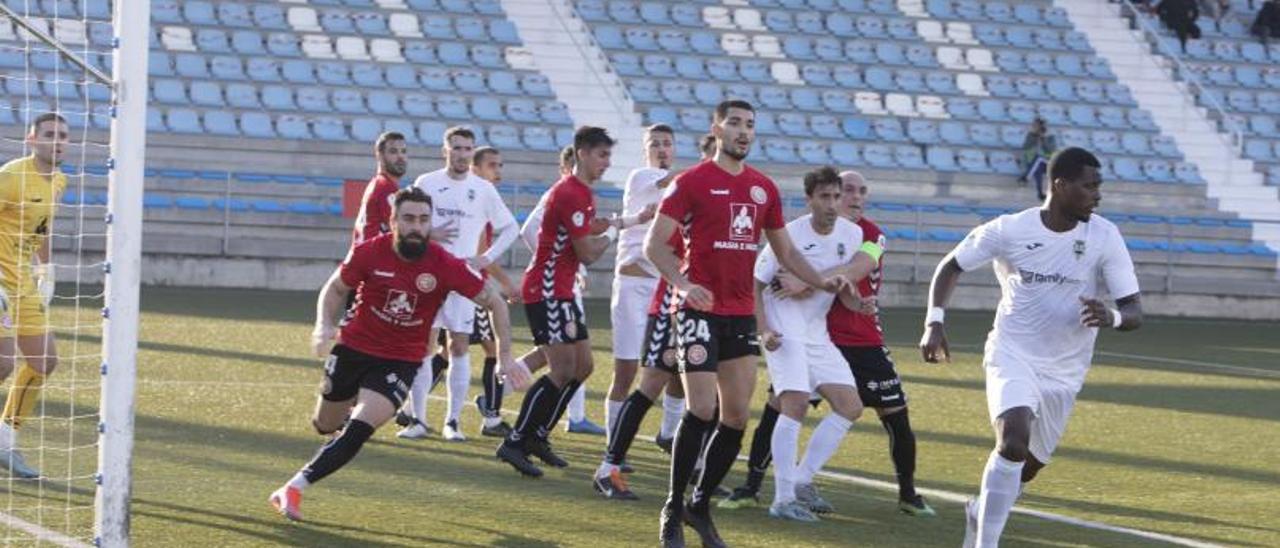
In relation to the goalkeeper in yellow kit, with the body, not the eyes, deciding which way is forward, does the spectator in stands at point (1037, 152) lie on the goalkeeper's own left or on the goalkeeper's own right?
on the goalkeeper's own left

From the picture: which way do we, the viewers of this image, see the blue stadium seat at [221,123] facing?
facing the viewer and to the right of the viewer

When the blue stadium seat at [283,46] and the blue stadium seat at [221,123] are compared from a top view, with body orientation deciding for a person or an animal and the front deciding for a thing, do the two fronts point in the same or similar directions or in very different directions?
same or similar directions

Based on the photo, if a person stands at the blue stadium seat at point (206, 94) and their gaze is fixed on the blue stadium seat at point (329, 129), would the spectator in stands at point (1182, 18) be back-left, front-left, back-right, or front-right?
front-left

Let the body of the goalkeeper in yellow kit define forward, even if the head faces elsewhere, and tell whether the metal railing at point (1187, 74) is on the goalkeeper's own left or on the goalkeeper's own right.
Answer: on the goalkeeper's own left

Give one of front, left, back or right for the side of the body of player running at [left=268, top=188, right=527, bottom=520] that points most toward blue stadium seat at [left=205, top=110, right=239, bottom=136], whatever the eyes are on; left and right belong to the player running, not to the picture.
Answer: back

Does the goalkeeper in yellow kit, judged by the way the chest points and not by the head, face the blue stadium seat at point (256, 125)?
no

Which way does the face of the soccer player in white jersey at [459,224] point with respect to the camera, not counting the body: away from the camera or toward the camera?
toward the camera

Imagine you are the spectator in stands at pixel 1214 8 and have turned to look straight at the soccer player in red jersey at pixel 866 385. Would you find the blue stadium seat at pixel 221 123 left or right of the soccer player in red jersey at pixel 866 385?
right

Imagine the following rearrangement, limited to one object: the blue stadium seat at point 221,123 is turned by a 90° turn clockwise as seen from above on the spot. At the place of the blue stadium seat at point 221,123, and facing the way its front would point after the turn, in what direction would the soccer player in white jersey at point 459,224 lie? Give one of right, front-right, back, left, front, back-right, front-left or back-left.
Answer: front-left

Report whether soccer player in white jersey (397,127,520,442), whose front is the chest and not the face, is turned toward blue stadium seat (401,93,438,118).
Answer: no

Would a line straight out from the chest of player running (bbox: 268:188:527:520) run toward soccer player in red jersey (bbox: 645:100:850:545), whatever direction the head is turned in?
no

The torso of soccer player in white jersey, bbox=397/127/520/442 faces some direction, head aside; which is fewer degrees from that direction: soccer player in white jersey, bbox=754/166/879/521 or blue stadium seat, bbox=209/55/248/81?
the soccer player in white jersey

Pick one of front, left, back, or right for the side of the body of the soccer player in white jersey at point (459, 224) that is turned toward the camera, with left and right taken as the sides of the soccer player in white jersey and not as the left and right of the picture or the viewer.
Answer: front

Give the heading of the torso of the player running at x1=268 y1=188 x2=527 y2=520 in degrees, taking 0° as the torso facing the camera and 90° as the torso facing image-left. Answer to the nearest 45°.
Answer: approximately 0°

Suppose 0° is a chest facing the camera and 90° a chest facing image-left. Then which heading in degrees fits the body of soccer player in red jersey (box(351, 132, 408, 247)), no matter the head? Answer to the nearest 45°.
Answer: approximately 315°
